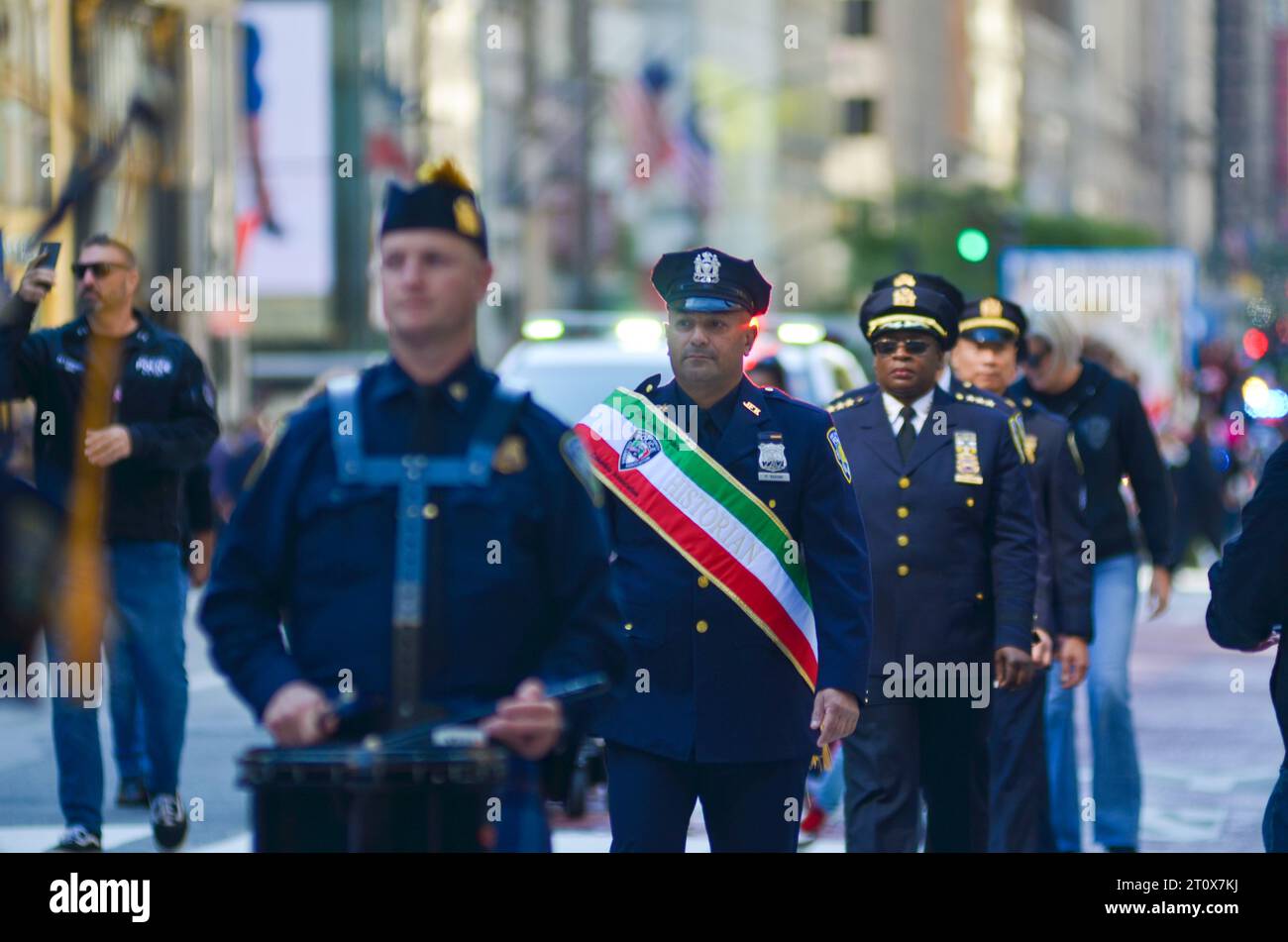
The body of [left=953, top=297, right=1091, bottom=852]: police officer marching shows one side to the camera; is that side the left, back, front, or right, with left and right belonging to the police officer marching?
front

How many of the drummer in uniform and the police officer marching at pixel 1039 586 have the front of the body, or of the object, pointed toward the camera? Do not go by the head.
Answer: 2

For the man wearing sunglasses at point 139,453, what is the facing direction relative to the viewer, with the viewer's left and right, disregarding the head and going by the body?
facing the viewer and to the left of the viewer

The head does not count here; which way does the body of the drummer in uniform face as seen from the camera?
toward the camera
